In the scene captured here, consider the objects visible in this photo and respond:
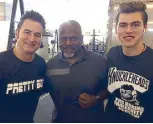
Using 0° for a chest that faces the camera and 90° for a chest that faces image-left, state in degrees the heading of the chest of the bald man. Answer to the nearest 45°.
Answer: approximately 0°
